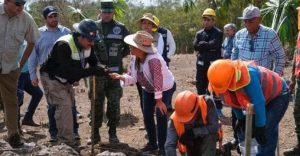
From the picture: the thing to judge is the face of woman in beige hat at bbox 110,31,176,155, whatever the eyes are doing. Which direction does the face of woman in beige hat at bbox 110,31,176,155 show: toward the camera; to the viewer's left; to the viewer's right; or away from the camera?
to the viewer's left

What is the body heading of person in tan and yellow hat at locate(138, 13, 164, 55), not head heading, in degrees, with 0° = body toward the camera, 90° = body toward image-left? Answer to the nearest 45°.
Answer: approximately 45°

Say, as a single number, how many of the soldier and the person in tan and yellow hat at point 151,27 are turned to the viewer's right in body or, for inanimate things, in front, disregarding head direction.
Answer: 0

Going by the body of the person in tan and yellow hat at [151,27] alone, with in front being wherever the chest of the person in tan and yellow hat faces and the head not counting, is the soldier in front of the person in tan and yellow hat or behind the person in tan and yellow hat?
in front

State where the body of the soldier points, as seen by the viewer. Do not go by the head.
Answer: toward the camera

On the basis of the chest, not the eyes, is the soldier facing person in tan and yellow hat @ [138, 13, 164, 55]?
no

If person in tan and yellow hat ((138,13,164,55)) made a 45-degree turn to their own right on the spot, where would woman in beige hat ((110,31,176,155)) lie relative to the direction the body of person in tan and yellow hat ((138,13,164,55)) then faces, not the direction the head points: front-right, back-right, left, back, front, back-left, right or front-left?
left
